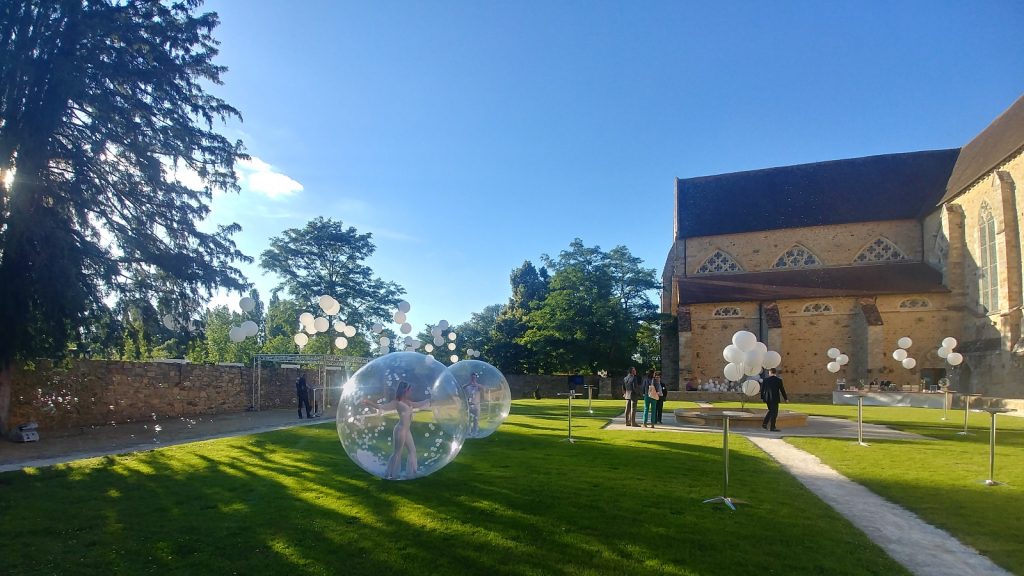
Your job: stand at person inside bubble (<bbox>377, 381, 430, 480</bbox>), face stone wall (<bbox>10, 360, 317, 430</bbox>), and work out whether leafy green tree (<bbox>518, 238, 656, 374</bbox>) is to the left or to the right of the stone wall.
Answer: right
